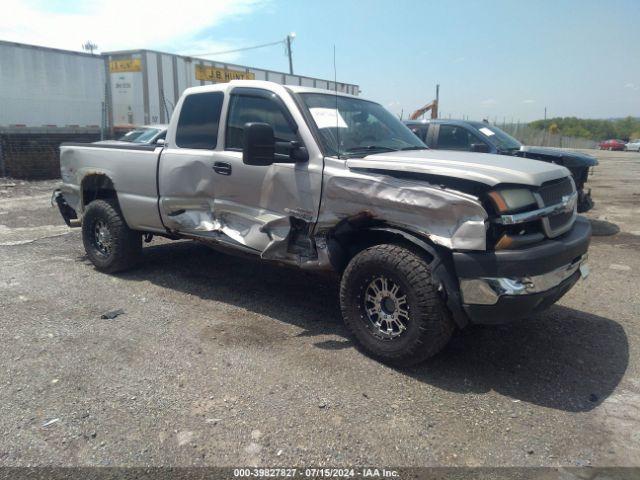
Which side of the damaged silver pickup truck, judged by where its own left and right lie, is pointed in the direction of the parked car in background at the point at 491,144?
left

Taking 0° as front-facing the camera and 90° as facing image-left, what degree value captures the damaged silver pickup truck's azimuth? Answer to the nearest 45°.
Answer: approximately 315°

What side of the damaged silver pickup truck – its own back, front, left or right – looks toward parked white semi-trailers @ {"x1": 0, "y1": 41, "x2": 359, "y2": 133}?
back
